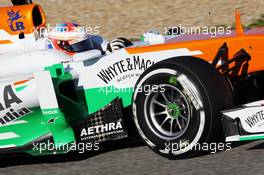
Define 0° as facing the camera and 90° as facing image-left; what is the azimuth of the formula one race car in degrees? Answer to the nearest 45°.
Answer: approximately 315°
